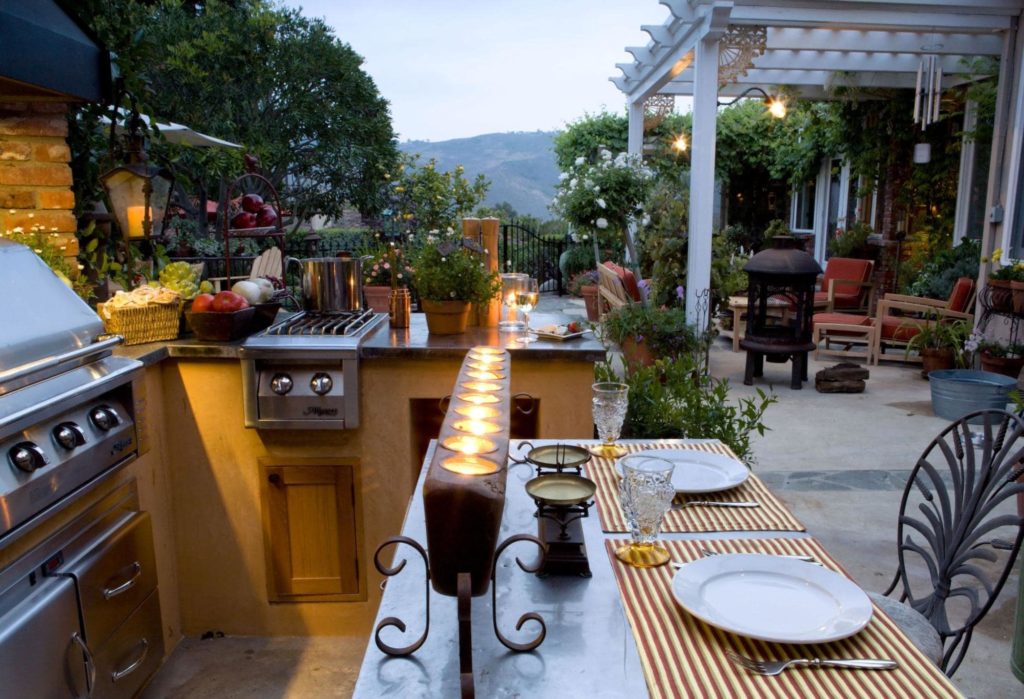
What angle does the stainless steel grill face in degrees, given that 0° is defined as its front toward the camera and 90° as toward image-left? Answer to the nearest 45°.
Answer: approximately 315°

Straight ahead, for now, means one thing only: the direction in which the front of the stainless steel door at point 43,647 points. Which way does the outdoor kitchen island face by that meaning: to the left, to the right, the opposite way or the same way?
to the right

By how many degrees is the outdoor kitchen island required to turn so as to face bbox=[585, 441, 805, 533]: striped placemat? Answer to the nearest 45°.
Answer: approximately 45° to its left

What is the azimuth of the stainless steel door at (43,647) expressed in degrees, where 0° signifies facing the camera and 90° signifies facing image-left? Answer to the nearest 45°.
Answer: approximately 315°

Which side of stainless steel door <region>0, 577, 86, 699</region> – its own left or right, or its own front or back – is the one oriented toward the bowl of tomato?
left

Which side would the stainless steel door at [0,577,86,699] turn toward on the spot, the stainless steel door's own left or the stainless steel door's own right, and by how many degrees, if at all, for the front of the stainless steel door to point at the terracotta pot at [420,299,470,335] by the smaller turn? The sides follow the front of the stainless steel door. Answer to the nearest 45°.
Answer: approximately 45° to the stainless steel door's own left

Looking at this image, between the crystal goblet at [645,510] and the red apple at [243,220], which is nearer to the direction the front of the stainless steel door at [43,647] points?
the crystal goblet

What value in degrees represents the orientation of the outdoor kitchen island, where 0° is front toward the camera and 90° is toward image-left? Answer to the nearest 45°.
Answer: approximately 0°

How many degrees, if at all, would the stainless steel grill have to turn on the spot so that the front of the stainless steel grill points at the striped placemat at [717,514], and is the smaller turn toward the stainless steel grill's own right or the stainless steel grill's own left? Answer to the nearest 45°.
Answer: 0° — it already faces it
